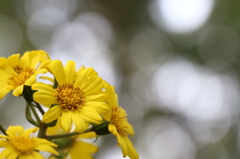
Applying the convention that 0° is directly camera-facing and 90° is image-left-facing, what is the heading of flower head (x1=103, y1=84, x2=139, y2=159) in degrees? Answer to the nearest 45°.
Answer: approximately 270°

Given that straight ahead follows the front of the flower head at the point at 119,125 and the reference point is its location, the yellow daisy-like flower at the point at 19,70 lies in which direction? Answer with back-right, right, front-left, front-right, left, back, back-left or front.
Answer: back
